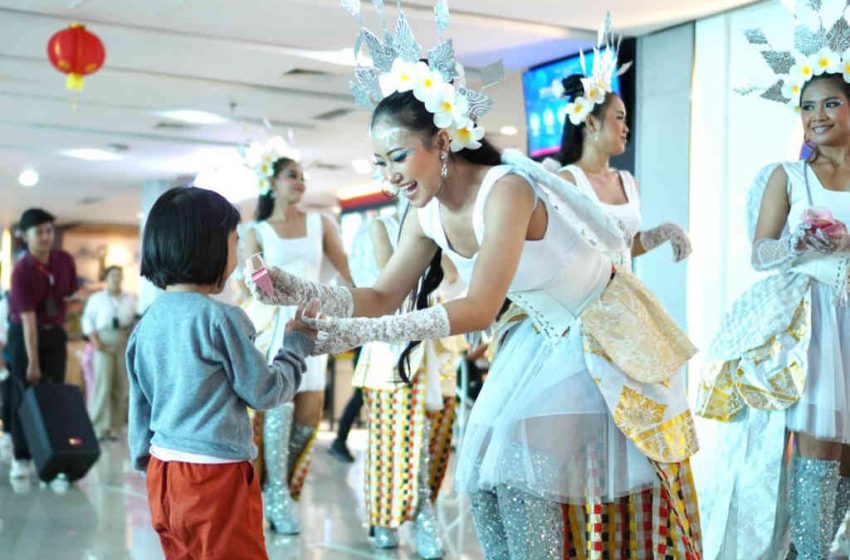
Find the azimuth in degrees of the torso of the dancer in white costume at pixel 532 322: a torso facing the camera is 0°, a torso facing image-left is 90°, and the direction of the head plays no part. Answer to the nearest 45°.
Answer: approximately 45°

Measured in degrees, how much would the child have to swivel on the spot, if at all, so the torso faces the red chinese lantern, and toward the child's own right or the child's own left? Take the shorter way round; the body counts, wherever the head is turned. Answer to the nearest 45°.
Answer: approximately 45° to the child's own left

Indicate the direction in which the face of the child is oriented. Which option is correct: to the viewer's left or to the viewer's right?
to the viewer's right

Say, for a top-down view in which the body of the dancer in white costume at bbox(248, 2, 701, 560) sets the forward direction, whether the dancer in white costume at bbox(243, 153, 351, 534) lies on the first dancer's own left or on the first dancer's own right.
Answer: on the first dancer's own right

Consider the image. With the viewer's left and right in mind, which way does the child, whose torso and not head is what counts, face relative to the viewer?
facing away from the viewer and to the right of the viewer

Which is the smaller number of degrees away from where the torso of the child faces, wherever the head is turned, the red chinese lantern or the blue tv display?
the blue tv display

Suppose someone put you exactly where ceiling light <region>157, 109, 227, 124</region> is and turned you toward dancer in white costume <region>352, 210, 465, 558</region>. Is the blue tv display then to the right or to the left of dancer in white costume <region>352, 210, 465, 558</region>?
left
